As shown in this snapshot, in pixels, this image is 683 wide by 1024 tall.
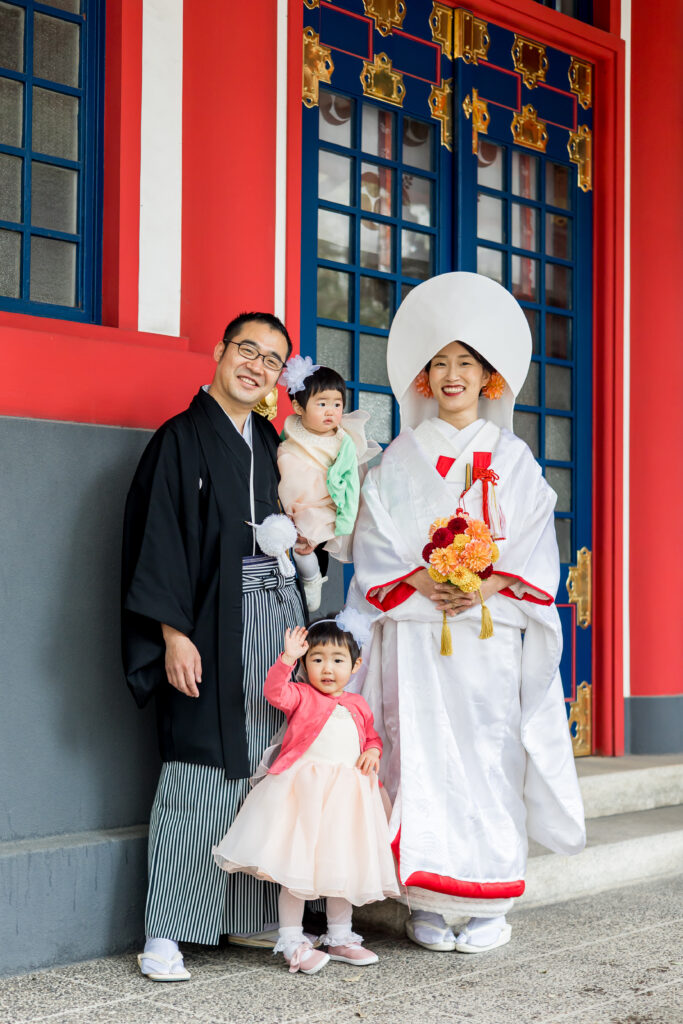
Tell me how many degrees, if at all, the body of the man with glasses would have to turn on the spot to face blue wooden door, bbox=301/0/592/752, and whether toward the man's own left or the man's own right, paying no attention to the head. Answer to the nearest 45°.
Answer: approximately 90° to the man's own left

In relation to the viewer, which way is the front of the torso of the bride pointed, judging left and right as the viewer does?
facing the viewer

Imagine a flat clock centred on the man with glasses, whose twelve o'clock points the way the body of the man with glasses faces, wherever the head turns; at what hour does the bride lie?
The bride is roughly at 10 o'clock from the man with glasses.

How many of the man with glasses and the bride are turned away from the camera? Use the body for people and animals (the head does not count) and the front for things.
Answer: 0

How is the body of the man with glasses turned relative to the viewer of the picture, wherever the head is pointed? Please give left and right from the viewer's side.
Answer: facing the viewer and to the right of the viewer
